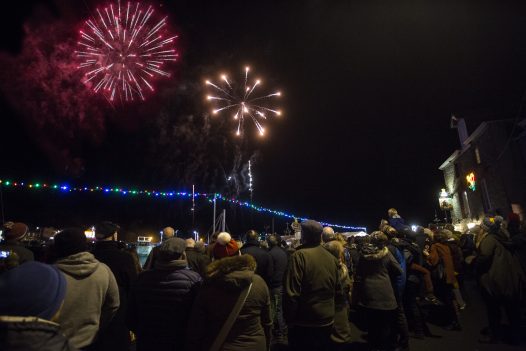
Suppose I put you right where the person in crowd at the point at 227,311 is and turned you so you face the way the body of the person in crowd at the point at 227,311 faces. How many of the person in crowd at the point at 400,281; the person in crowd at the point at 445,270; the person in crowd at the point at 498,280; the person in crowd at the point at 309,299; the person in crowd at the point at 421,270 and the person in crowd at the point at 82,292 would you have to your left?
1

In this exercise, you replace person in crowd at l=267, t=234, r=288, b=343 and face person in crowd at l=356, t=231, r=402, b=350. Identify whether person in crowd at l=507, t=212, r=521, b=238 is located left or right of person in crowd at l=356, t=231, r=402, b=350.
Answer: left

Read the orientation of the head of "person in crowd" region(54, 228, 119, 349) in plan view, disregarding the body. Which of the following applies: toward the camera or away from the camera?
away from the camera

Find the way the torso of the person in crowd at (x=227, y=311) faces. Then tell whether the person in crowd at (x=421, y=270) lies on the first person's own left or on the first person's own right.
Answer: on the first person's own right

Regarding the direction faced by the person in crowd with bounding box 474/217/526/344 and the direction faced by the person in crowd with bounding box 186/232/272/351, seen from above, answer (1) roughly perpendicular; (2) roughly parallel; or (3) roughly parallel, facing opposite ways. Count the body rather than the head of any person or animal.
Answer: roughly parallel

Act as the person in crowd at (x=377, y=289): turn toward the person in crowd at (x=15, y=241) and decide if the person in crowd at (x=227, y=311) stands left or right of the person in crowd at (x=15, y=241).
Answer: left

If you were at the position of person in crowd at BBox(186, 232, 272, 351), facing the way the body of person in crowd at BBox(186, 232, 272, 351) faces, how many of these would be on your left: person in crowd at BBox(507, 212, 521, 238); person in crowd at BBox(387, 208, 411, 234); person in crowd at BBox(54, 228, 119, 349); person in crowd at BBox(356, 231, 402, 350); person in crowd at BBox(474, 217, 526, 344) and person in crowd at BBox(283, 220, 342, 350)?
1

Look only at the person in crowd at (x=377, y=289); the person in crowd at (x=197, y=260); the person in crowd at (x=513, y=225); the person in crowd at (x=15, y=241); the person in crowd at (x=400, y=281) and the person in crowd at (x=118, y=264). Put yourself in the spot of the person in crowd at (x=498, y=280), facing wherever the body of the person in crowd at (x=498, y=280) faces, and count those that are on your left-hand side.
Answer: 5

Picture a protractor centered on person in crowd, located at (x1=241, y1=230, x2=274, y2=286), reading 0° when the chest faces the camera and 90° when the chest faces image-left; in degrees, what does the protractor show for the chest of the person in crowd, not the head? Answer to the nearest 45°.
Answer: approximately 180°

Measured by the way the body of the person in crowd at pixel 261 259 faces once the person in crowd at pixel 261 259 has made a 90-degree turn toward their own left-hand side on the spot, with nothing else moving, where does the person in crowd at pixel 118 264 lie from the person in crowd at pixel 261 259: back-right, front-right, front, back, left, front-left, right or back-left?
front-left

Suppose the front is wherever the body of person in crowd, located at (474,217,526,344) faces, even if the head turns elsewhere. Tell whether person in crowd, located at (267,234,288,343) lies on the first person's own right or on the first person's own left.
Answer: on the first person's own left

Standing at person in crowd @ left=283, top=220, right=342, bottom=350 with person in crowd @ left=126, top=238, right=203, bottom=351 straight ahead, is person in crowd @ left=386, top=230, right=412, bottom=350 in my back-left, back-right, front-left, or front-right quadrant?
back-right

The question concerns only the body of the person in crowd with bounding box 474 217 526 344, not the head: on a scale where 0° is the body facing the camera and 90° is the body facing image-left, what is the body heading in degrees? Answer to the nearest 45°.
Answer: approximately 135°

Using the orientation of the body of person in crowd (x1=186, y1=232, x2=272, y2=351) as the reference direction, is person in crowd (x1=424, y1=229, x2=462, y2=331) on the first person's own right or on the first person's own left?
on the first person's own right

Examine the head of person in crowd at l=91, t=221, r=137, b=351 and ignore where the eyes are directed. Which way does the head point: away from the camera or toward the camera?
away from the camera

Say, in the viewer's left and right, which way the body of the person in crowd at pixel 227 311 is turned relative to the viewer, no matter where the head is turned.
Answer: facing away from the viewer
